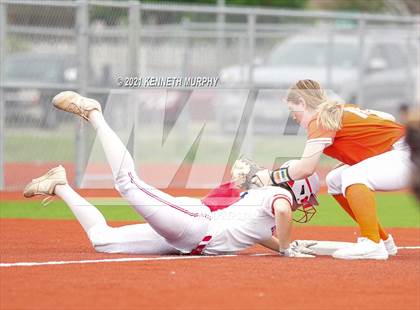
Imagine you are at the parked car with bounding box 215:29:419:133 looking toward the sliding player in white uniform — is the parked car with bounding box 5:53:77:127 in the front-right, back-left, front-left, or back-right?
front-right

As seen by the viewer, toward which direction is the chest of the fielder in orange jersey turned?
to the viewer's left

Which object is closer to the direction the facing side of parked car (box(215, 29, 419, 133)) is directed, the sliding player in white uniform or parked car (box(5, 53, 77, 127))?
the parked car

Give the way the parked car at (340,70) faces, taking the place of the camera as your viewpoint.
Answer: facing the viewer and to the left of the viewer

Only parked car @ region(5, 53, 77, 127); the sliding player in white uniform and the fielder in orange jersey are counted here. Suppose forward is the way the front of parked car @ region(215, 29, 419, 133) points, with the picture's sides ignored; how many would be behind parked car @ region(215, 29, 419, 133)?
0

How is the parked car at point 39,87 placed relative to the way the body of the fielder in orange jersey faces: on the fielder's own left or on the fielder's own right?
on the fielder's own right

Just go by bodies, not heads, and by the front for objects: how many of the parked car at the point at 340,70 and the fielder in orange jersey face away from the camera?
0

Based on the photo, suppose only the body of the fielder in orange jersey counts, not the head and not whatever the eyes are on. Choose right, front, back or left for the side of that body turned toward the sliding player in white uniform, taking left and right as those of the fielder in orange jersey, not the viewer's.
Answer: front

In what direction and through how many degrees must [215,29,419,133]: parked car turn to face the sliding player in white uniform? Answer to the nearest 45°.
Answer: approximately 45° to its left

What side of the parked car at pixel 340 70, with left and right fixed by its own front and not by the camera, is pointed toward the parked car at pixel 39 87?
front

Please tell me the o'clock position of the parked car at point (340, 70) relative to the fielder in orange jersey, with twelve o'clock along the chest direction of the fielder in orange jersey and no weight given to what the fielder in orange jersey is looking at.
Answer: The parked car is roughly at 3 o'clock from the fielder in orange jersey.

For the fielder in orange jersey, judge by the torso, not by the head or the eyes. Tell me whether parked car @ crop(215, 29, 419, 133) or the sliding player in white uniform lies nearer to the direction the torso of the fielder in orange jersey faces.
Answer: the sliding player in white uniform
